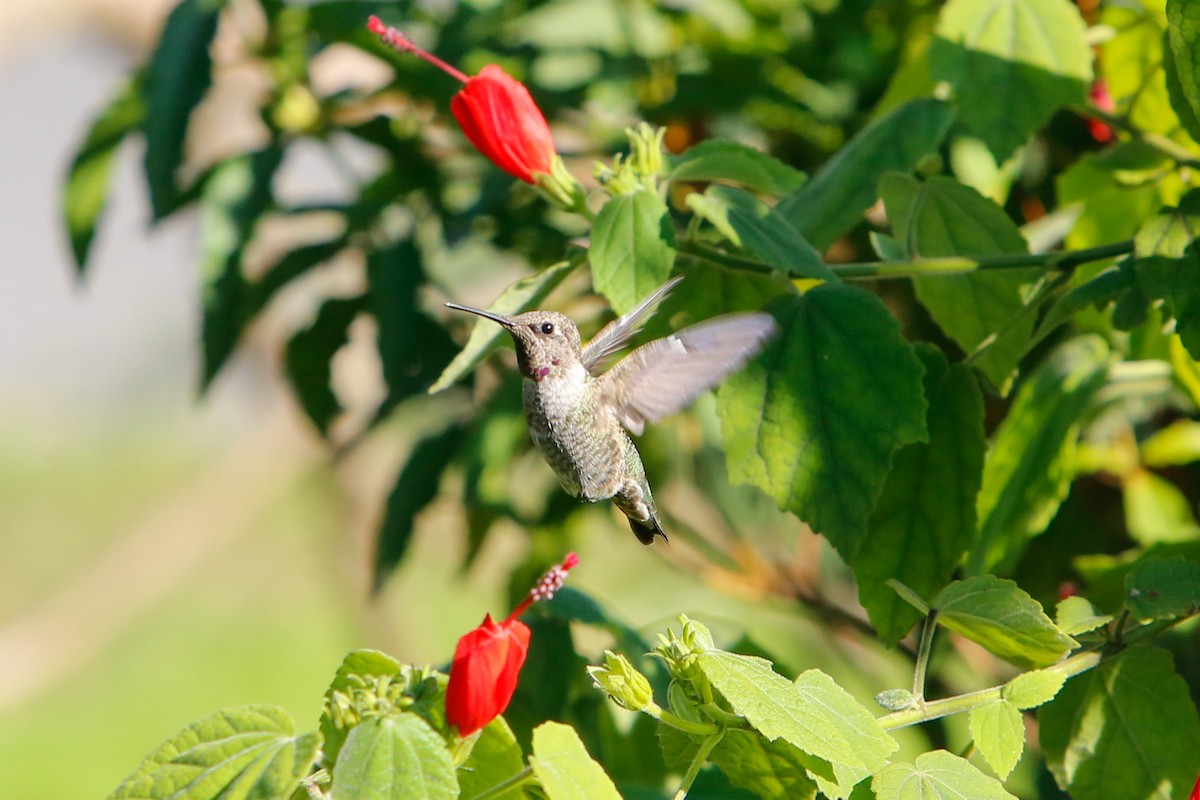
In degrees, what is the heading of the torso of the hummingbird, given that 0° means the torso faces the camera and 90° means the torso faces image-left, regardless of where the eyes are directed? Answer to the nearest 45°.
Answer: approximately 90°
